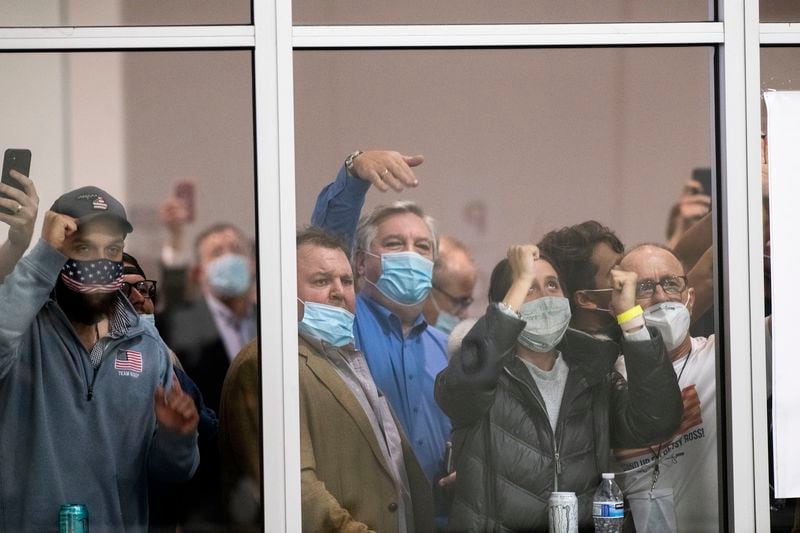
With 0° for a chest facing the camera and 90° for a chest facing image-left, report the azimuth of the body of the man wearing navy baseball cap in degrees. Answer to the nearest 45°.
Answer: approximately 0°

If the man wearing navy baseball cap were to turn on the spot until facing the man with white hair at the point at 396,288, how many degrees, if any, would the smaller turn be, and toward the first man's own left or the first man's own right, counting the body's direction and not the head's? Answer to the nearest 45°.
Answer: approximately 90° to the first man's own left

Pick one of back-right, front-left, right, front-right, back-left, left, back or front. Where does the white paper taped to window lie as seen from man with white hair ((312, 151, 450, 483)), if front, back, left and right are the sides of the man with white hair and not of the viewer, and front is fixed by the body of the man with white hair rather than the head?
front-left

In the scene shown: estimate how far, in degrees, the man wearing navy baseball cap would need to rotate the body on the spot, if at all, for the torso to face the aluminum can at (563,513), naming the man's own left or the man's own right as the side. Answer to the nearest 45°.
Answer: approximately 90° to the man's own left

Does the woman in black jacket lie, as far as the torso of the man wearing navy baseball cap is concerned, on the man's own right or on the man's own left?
on the man's own left

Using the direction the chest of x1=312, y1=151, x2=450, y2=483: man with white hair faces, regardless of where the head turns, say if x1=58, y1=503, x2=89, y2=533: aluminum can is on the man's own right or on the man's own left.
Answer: on the man's own right

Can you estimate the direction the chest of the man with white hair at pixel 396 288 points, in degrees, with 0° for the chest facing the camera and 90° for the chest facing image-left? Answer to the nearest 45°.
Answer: approximately 315°
